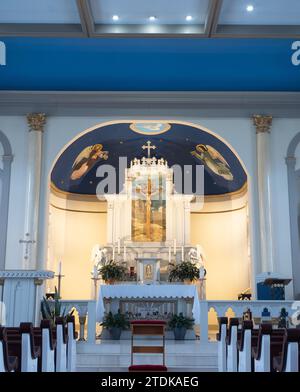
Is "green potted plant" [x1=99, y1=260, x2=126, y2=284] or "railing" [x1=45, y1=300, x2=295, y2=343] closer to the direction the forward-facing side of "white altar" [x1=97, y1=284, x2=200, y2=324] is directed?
the railing

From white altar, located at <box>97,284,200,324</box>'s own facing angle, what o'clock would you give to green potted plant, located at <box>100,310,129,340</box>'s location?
The green potted plant is roughly at 2 o'clock from the white altar.

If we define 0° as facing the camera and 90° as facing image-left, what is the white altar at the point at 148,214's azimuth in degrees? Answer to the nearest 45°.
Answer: approximately 0°

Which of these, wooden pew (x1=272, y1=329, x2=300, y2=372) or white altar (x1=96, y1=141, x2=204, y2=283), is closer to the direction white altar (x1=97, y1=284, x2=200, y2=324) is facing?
the wooden pew

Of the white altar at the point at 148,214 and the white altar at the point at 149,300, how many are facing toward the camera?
2

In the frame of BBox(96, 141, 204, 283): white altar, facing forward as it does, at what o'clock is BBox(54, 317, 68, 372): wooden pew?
The wooden pew is roughly at 12 o'clock from the white altar.

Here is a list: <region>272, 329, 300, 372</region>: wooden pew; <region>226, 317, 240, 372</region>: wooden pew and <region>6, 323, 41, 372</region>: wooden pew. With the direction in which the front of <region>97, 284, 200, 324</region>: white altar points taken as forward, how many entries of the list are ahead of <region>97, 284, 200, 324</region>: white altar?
3

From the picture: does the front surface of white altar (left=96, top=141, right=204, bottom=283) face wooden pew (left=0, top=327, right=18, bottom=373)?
yes

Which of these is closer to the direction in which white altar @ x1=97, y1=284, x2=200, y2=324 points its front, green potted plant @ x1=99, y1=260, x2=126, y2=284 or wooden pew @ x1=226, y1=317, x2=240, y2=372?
the wooden pew

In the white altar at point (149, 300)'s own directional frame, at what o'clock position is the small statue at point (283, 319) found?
The small statue is roughly at 10 o'clock from the white altar.

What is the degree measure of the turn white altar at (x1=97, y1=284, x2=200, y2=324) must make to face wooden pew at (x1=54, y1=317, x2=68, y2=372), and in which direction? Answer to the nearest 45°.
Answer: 0° — it already faces it
